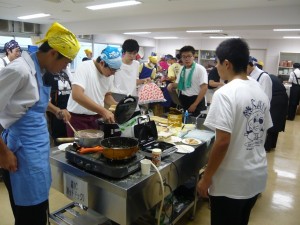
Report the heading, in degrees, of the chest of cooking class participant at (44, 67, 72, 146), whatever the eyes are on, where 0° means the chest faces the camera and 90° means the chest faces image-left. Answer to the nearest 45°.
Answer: approximately 315°

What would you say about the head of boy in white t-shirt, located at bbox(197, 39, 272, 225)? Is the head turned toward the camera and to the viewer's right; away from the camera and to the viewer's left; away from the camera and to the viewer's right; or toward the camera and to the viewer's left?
away from the camera and to the viewer's left

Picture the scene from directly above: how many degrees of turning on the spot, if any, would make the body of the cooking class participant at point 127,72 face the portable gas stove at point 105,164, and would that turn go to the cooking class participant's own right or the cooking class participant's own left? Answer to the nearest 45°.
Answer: approximately 45° to the cooking class participant's own right

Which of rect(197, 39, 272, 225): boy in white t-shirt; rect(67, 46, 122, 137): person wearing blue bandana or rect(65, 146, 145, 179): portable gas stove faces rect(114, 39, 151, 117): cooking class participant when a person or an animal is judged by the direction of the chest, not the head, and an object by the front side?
the boy in white t-shirt

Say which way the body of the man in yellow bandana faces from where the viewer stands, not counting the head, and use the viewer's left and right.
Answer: facing to the right of the viewer

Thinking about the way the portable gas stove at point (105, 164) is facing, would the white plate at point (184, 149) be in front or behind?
behind

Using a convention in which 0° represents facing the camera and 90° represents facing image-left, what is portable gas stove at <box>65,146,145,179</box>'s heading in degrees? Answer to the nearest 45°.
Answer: approximately 45°

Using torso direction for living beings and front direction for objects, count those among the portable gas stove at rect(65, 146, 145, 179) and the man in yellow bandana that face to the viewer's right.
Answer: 1
